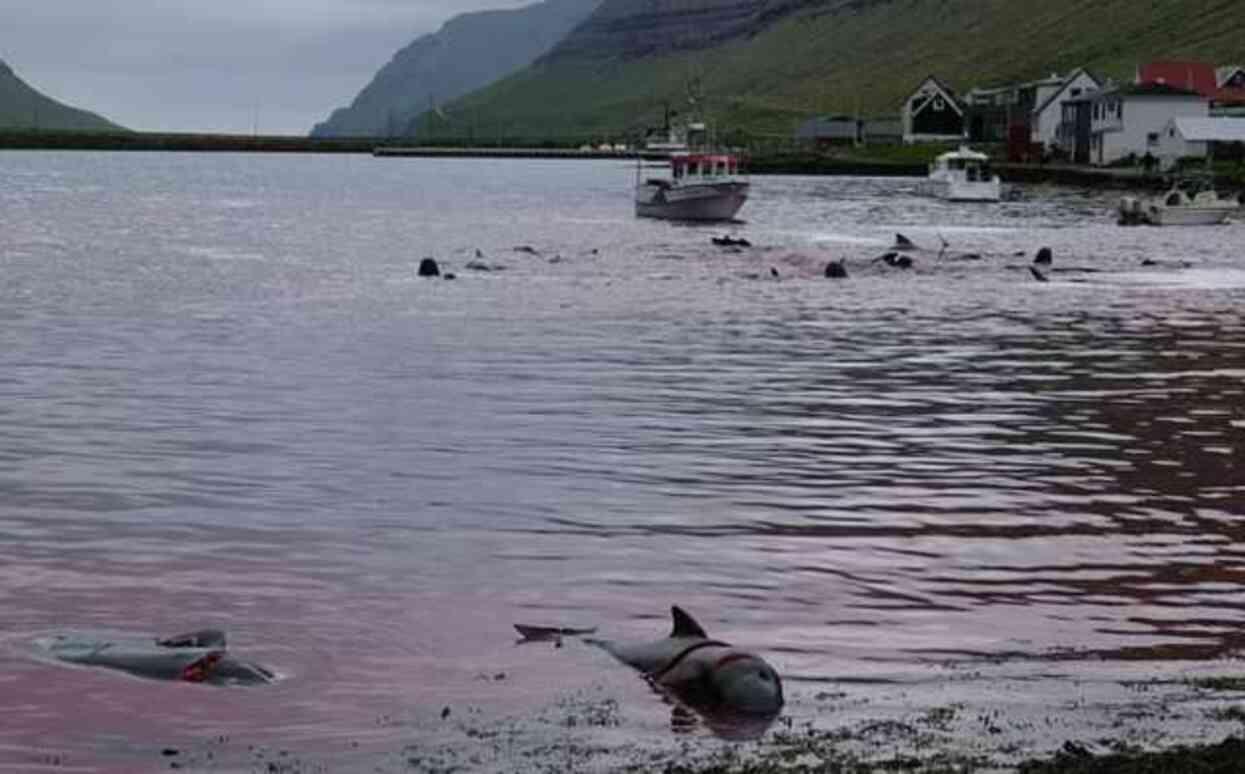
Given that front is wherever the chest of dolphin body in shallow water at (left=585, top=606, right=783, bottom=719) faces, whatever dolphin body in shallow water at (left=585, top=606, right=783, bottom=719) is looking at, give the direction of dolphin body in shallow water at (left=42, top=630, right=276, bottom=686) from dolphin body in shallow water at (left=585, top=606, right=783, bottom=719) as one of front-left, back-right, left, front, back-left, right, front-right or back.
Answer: back-right

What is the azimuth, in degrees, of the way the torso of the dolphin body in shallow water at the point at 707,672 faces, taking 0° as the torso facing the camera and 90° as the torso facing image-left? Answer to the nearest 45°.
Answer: approximately 315°
